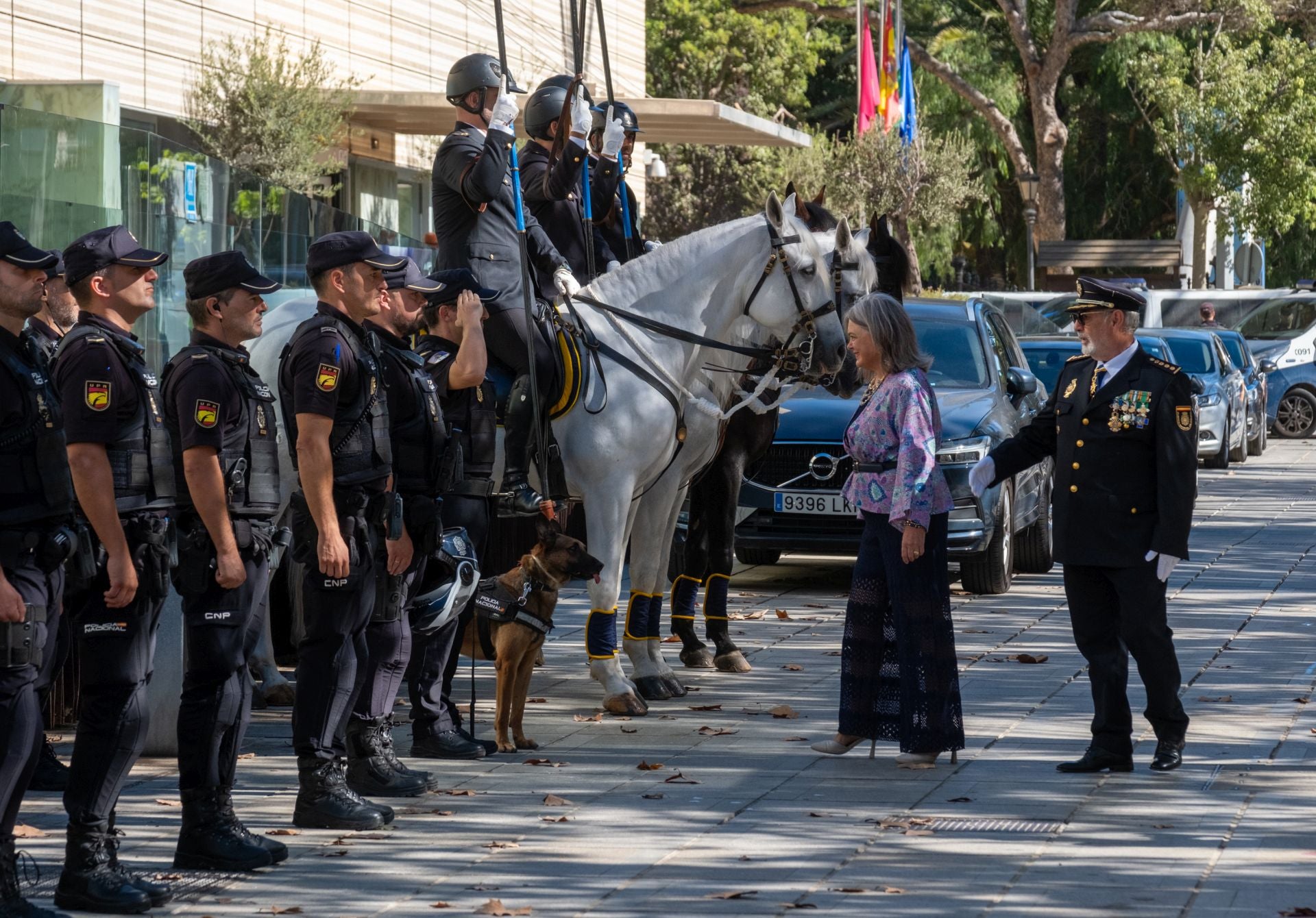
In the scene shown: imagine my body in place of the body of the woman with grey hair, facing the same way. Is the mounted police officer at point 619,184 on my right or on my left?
on my right

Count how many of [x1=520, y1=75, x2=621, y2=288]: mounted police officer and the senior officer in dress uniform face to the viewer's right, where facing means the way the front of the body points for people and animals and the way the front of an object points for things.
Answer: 1

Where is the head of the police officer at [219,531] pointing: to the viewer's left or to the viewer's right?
to the viewer's right

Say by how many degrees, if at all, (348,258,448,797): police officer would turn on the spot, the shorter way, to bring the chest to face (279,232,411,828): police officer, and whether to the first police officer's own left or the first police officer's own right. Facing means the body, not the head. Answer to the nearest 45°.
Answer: approximately 135° to the first police officer's own right

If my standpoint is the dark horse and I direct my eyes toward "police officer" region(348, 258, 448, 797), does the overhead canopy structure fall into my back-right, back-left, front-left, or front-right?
back-right

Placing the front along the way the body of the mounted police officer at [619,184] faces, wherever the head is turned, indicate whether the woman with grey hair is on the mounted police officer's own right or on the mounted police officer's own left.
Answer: on the mounted police officer's own right

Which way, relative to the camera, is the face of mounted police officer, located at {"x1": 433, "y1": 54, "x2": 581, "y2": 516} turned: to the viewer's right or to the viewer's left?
to the viewer's right

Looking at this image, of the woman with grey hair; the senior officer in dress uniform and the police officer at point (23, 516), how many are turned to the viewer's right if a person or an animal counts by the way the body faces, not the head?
1

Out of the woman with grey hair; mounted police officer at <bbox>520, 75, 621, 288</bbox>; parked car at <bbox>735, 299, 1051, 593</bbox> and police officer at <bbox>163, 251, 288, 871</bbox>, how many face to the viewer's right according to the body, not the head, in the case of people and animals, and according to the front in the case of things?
2

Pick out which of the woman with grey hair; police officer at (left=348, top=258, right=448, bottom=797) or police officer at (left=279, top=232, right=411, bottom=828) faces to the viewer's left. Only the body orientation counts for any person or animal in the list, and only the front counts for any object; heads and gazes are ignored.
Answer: the woman with grey hair

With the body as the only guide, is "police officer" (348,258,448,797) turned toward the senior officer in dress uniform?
yes

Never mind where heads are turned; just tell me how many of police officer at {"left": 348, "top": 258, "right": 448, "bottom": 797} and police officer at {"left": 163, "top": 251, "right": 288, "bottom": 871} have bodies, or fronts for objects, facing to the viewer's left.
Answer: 0

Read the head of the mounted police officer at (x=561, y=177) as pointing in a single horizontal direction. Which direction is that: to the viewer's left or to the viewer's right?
to the viewer's right

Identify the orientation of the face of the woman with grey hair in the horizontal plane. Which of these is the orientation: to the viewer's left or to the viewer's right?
to the viewer's left

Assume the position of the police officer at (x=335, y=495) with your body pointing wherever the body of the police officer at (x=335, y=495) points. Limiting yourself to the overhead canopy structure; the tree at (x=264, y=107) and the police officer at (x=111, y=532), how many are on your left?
2

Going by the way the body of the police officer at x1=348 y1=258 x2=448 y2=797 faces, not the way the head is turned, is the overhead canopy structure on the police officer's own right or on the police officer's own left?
on the police officer's own left

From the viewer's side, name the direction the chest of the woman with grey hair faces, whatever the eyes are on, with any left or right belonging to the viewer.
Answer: facing to the left of the viewer

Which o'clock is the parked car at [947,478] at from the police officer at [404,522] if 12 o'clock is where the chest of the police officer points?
The parked car is roughly at 10 o'clock from the police officer.

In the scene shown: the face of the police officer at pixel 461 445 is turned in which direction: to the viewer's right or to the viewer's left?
to the viewer's right

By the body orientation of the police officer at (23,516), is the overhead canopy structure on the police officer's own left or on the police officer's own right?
on the police officer's own left

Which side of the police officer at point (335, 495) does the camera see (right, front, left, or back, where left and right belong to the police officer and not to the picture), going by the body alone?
right

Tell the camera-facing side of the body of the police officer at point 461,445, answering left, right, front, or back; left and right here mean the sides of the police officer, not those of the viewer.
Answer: right

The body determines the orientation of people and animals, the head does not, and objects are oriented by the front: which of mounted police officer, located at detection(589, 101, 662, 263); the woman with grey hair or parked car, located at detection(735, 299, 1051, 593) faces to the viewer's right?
the mounted police officer
